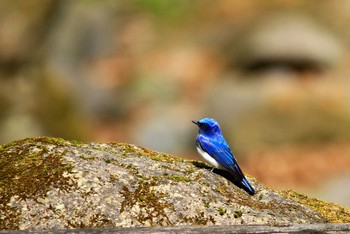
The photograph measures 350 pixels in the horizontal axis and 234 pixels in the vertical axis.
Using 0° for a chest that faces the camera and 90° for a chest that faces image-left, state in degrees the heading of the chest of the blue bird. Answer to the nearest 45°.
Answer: approximately 90°
